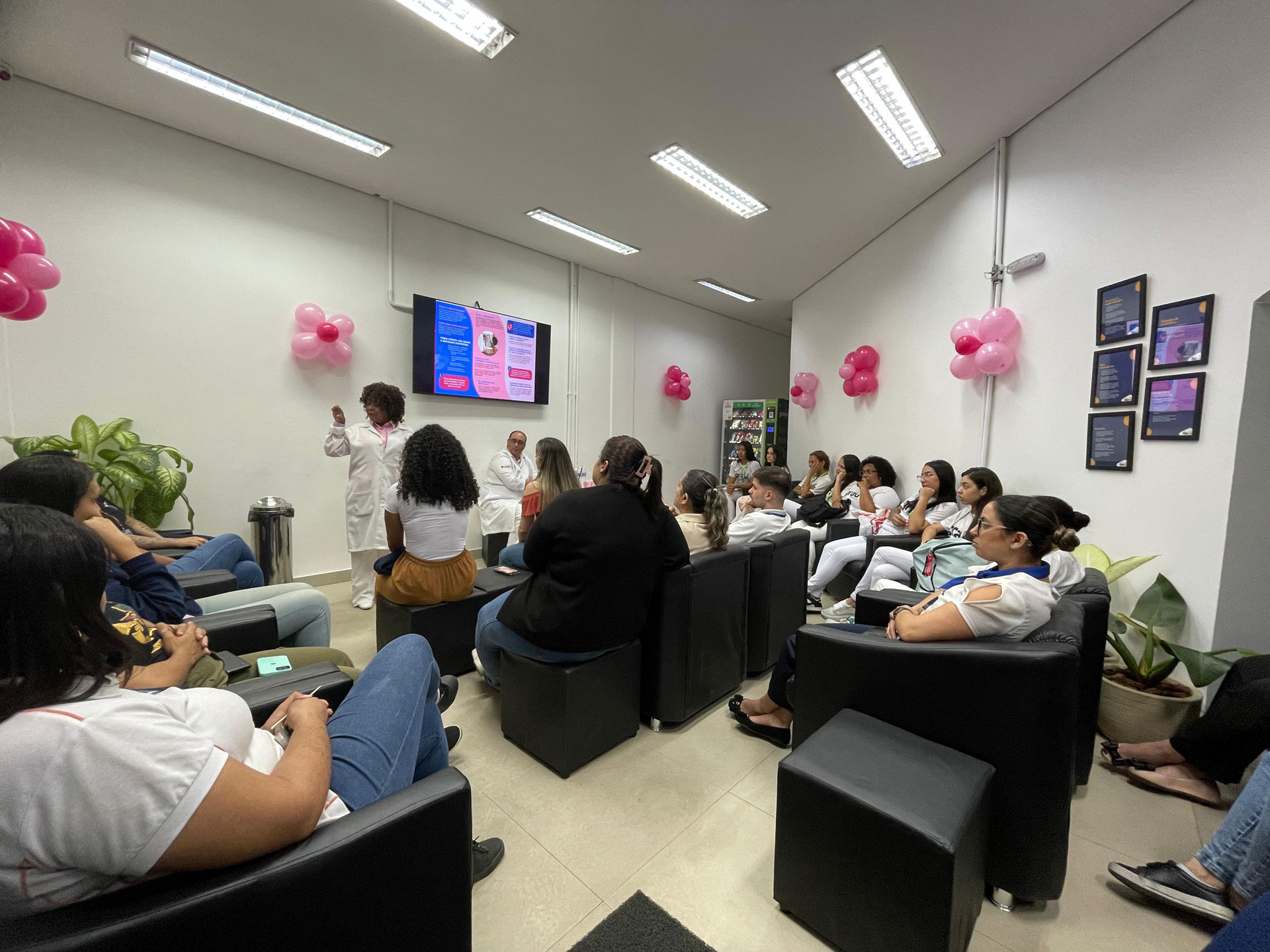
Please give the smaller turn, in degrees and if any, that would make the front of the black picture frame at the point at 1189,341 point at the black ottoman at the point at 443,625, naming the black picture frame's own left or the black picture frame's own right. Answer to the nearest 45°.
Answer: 0° — it already faces it

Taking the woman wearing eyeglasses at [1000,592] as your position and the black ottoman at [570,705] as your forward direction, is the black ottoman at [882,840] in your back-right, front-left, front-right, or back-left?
front-left

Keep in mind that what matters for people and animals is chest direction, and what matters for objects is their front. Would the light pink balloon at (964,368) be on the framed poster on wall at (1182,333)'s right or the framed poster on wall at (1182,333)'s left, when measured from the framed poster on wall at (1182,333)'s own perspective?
on its right

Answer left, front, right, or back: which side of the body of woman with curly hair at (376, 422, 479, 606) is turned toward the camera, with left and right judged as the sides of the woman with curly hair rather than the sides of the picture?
back

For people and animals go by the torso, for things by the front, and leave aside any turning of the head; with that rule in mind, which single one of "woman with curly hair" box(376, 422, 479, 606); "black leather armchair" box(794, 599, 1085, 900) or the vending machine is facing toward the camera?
the vending machine

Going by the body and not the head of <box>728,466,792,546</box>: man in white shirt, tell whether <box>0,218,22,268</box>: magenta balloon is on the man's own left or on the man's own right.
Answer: on the man's own left

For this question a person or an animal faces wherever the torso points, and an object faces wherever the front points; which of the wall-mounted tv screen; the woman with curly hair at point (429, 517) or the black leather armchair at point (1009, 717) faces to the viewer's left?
the black leather armchair

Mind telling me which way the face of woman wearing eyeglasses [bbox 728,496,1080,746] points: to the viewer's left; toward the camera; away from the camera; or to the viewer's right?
to the viewer's left

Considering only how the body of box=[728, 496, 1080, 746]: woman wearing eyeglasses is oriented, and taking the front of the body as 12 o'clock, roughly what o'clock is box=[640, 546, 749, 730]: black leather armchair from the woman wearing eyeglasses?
The black leather armchair is roughly at 12 o'clock from the woman wearing eyeglasses.

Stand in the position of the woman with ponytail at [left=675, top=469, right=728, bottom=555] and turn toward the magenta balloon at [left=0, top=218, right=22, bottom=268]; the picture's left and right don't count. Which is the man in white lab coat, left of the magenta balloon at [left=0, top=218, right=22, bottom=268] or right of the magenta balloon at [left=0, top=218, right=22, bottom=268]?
right

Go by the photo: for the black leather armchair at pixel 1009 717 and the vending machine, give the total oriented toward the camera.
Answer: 1

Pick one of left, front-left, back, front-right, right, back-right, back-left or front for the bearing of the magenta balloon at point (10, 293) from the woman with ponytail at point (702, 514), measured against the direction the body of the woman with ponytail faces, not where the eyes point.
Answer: front-left

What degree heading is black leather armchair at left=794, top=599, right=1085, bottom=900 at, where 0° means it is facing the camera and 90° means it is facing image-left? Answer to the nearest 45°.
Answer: approximately 90°

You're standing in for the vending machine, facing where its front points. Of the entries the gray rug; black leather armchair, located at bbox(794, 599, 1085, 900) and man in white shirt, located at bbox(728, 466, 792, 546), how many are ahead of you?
3

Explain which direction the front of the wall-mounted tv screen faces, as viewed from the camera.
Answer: facing the viewer and to the right of the viewer

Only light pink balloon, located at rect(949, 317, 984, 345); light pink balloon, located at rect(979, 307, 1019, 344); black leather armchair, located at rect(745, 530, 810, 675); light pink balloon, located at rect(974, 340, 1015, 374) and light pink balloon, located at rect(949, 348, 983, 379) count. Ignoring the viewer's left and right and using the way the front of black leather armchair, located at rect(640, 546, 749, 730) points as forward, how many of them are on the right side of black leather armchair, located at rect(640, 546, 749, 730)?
5

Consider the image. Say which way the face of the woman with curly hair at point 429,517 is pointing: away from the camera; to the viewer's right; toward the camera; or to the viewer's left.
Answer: away from the camera

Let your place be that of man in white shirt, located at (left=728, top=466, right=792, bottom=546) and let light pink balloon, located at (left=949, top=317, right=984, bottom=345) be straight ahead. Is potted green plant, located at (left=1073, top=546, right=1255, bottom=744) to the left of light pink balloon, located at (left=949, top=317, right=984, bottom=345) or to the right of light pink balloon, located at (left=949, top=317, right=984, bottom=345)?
right

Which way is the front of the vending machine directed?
toward the camera

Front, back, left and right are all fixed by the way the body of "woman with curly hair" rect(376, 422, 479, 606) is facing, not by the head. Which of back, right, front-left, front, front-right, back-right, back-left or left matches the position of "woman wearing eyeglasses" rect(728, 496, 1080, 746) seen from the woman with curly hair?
back-right

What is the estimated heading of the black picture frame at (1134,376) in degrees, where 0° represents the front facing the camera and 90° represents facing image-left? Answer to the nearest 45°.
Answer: approximately 45°
